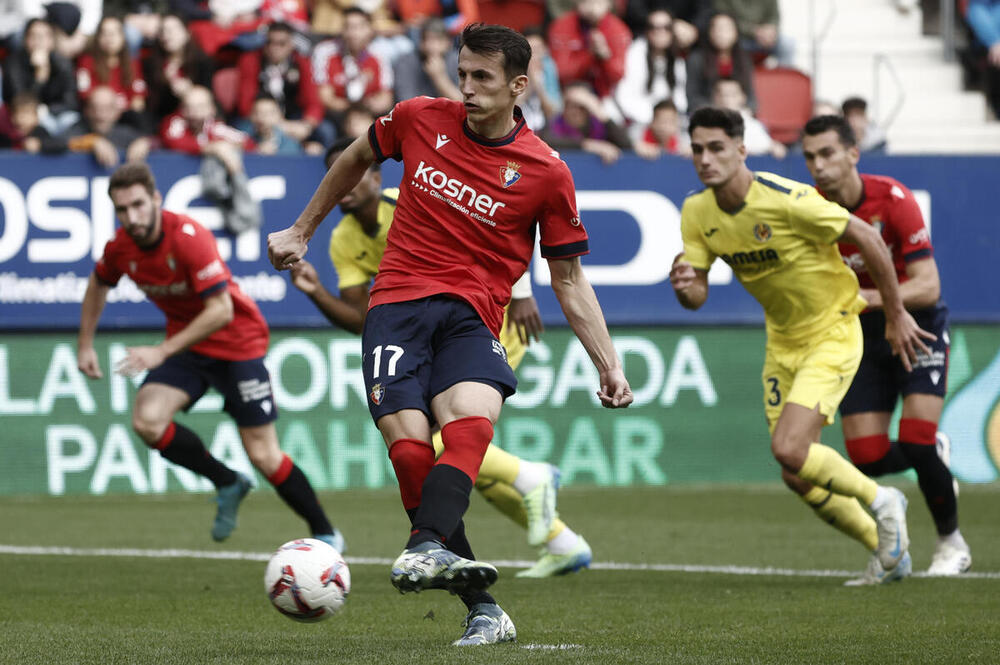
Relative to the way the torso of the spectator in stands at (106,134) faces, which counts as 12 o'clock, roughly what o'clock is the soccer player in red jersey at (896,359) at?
The soccer player in red jersey is roughly at 11 o'clock from the spectator in stands.

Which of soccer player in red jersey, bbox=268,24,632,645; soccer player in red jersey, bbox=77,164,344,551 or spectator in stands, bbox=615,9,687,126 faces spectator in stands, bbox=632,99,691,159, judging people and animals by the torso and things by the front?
spectator in stands, bbox=615,9,687,126

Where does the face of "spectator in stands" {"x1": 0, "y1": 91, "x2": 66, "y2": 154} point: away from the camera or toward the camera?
toward the camera

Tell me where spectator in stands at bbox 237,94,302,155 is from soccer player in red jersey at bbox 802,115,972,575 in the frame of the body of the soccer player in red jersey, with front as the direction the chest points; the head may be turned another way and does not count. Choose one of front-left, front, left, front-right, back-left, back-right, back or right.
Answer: right

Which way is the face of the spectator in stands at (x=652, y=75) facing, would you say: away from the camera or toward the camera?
toward the camera

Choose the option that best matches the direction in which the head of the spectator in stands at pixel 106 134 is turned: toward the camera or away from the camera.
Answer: toward the camera

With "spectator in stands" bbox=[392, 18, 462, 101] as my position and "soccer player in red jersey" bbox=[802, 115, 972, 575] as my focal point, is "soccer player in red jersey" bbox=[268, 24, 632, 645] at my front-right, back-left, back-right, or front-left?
front-right

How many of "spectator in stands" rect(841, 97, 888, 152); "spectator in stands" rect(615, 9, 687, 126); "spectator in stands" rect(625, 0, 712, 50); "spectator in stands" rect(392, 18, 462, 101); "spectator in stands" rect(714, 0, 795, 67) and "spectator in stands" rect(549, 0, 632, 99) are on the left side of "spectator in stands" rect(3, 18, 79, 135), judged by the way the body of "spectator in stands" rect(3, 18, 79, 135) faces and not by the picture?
6

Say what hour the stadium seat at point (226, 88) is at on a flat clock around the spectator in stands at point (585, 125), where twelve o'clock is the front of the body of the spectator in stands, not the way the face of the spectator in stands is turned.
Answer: The stadium seat is roughly at 3 o'clock from the spectator in stands.

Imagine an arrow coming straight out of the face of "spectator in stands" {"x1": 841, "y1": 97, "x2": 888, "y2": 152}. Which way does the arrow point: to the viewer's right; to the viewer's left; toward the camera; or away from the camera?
toward the camera

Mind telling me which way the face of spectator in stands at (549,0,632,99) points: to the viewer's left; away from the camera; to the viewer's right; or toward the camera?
toward the camera

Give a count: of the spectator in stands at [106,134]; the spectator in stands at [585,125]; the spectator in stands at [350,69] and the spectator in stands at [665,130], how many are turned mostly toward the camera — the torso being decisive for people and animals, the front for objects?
4

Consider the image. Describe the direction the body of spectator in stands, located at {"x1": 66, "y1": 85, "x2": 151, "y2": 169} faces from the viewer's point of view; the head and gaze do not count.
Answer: toward the camera

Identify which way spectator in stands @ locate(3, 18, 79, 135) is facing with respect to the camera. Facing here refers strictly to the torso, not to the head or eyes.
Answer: toward the camera

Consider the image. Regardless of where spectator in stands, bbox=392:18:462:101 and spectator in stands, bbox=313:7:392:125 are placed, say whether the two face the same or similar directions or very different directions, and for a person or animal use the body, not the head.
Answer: same or similar directions
